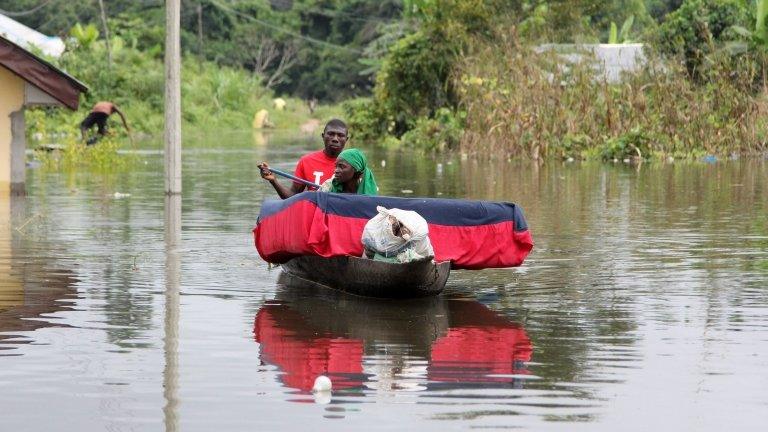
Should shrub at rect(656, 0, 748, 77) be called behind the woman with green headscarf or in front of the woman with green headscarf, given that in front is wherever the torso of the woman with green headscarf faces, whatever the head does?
behind

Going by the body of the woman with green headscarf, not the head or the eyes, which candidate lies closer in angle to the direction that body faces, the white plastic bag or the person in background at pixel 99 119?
the white plastic bag

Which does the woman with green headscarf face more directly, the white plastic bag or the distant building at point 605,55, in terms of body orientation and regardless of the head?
the white plastic bag

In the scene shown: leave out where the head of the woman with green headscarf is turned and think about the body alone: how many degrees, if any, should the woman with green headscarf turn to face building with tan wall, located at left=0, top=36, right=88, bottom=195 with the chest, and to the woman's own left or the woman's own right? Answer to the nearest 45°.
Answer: approximately 90° to the woman's own right

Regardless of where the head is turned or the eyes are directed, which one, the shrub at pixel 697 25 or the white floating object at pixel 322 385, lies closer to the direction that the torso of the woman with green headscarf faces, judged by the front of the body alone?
the white floating object

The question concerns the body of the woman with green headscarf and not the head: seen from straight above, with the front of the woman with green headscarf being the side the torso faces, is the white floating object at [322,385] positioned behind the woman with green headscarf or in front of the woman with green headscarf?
in front

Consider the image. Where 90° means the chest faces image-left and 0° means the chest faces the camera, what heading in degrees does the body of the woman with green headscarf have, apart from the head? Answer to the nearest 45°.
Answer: approximately 45°

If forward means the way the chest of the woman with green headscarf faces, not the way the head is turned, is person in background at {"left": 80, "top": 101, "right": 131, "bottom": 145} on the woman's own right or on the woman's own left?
on the woman's own right

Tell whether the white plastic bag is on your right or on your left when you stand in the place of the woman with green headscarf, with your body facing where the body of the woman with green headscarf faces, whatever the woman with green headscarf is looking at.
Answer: on your left

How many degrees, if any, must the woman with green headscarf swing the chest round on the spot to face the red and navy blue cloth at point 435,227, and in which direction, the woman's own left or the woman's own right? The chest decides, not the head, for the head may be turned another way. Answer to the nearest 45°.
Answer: approximately 90° to the woman's own left
